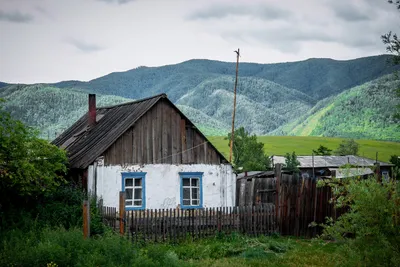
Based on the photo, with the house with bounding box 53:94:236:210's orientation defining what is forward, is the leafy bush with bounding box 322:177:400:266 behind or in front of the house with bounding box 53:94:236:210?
in front

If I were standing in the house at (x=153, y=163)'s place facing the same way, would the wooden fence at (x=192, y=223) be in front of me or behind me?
in front

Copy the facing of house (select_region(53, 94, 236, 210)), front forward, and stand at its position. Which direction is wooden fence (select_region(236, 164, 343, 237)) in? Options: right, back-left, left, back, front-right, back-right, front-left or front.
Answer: front-left

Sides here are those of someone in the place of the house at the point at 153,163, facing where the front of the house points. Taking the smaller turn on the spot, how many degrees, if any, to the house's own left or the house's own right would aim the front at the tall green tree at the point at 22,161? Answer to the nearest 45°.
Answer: approximately 45° to the house's own right

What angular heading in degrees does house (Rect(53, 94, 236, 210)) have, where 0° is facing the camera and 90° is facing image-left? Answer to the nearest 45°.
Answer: approximately 0°
